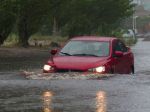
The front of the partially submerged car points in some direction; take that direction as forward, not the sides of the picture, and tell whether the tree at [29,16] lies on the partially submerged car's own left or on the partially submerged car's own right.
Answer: on the partially submerged car's own right

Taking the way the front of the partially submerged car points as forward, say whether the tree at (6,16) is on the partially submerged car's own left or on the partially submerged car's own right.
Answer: on the partially submerged car's own right

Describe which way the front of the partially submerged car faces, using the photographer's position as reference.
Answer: facing the viewer and to the left of the viewer
